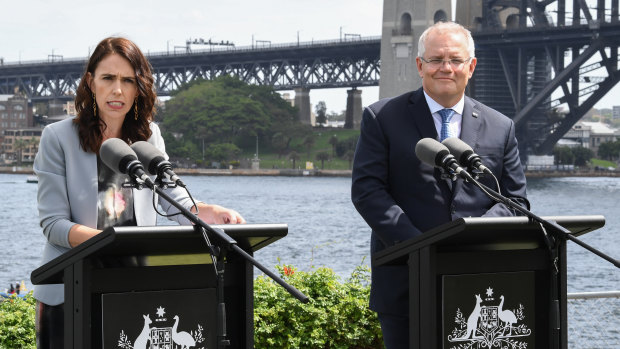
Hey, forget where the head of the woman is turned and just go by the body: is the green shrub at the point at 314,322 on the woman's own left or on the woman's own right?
on the woman's own left

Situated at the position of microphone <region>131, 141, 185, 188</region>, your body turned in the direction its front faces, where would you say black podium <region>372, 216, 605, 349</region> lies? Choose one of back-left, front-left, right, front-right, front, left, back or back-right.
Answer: back-right

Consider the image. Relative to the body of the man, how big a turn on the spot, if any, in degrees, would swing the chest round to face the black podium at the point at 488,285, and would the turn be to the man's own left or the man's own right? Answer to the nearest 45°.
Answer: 0° — they already face it

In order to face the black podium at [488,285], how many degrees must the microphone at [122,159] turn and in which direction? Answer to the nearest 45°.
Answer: approximately 135° to its right

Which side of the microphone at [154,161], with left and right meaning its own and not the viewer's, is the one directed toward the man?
right

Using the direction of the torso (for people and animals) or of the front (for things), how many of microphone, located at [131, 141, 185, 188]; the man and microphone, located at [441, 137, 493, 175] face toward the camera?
1

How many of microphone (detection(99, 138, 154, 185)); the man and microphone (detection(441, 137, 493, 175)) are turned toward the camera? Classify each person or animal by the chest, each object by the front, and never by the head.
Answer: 1

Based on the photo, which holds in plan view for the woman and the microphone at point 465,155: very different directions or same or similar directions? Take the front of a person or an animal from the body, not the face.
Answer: very different directions

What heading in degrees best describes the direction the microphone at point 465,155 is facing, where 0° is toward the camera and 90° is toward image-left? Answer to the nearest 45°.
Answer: approximately 135°

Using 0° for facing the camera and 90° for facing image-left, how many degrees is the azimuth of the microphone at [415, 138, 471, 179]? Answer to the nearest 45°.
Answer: approximately 135°

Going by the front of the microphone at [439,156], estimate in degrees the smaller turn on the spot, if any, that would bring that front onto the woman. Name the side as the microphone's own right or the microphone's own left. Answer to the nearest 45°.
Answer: approximately 45° to the microphone's own left

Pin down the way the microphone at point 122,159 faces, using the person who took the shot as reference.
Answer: facing away from the viewer and to the left of the viewer

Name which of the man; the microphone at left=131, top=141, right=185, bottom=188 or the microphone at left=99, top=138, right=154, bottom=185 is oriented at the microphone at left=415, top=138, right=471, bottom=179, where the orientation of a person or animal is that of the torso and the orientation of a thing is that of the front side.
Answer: the man
